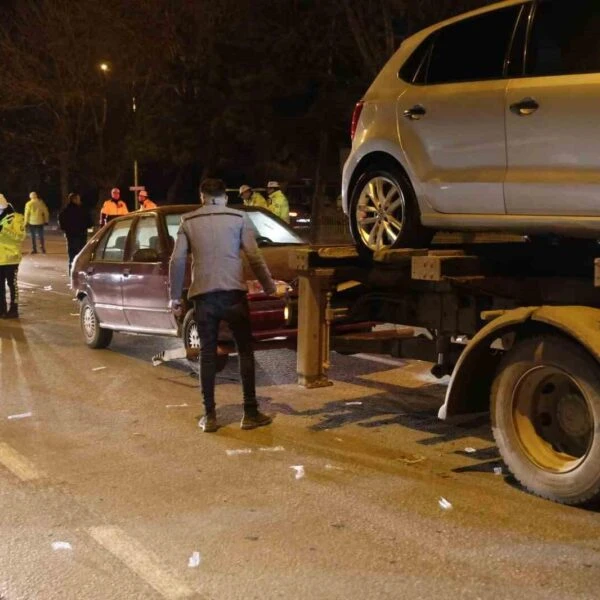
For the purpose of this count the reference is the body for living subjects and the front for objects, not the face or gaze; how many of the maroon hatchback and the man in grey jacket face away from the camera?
1

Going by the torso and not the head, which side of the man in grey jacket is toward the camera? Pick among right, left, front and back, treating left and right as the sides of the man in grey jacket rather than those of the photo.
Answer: back

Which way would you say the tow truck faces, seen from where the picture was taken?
facing the viewer and to the right of the viewer

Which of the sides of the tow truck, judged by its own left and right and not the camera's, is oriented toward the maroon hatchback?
back

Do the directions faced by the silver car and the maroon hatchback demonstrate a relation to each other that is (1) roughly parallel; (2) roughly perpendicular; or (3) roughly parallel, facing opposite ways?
roughly parallel

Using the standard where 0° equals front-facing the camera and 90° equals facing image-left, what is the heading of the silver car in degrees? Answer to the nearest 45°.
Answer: approximately 315°

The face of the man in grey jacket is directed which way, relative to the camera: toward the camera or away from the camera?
away from the camera

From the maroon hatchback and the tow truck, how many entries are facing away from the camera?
0

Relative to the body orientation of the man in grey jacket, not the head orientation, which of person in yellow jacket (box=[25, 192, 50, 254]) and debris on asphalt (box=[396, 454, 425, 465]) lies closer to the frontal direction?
the person in yellow jacket

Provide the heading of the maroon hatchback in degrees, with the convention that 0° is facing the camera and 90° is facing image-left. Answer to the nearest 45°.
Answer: approximately 315°
